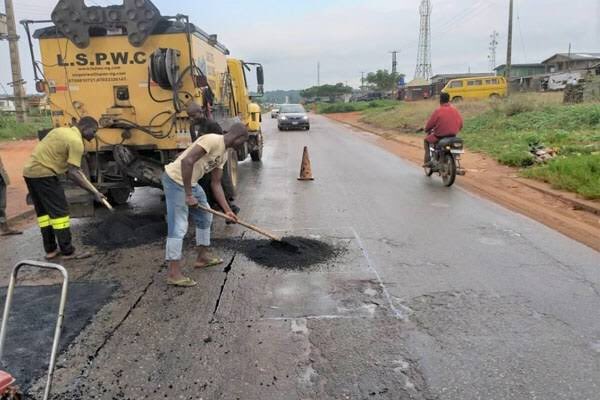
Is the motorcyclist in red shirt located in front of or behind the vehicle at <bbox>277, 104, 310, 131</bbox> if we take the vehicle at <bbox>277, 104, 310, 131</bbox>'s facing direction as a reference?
in front

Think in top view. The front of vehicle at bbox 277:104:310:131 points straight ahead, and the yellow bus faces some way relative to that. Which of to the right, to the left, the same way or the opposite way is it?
to the right

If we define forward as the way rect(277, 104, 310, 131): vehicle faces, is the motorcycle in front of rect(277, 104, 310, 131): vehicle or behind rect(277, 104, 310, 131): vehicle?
in front

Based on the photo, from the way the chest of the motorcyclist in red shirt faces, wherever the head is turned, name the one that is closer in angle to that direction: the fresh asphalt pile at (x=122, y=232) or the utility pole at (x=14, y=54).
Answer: the utility pole

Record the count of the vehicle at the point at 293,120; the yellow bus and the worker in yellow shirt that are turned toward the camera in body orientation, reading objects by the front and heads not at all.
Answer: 1

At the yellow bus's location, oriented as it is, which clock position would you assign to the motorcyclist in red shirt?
The motorcyclist in red shirt is roughly at 9 o'clock from the yellow bus.

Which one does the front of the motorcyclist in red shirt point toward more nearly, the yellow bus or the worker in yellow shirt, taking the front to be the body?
the yellow bus

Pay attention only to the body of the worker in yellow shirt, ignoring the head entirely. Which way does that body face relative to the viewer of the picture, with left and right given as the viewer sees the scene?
facing to the right of the viewer

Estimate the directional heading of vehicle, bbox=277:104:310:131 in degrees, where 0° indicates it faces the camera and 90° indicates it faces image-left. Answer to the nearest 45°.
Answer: approximately 0°

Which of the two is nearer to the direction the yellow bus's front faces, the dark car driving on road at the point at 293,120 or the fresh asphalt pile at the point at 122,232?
the dark car driving on road

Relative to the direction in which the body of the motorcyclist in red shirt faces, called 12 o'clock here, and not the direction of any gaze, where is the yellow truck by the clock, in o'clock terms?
The yellow truck is roughly at 9 o'clock from the motorcyclist in red shirt.

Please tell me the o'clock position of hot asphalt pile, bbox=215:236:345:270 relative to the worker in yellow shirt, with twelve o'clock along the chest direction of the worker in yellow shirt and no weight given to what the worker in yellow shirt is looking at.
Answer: The hot asphalt pile is roughly at 1 o'clock from the worker in yellow shirt.

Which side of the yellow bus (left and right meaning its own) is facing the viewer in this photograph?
left

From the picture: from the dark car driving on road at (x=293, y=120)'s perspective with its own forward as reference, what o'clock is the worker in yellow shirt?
The worker in yellow shirt is roughly at 12 o'clock from the dark car driving on road.

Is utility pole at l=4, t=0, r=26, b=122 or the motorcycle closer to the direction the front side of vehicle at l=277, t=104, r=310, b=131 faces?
the motorcycle

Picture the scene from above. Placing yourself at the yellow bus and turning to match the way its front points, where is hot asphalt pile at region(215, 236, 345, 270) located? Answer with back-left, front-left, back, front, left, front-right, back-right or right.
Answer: left
